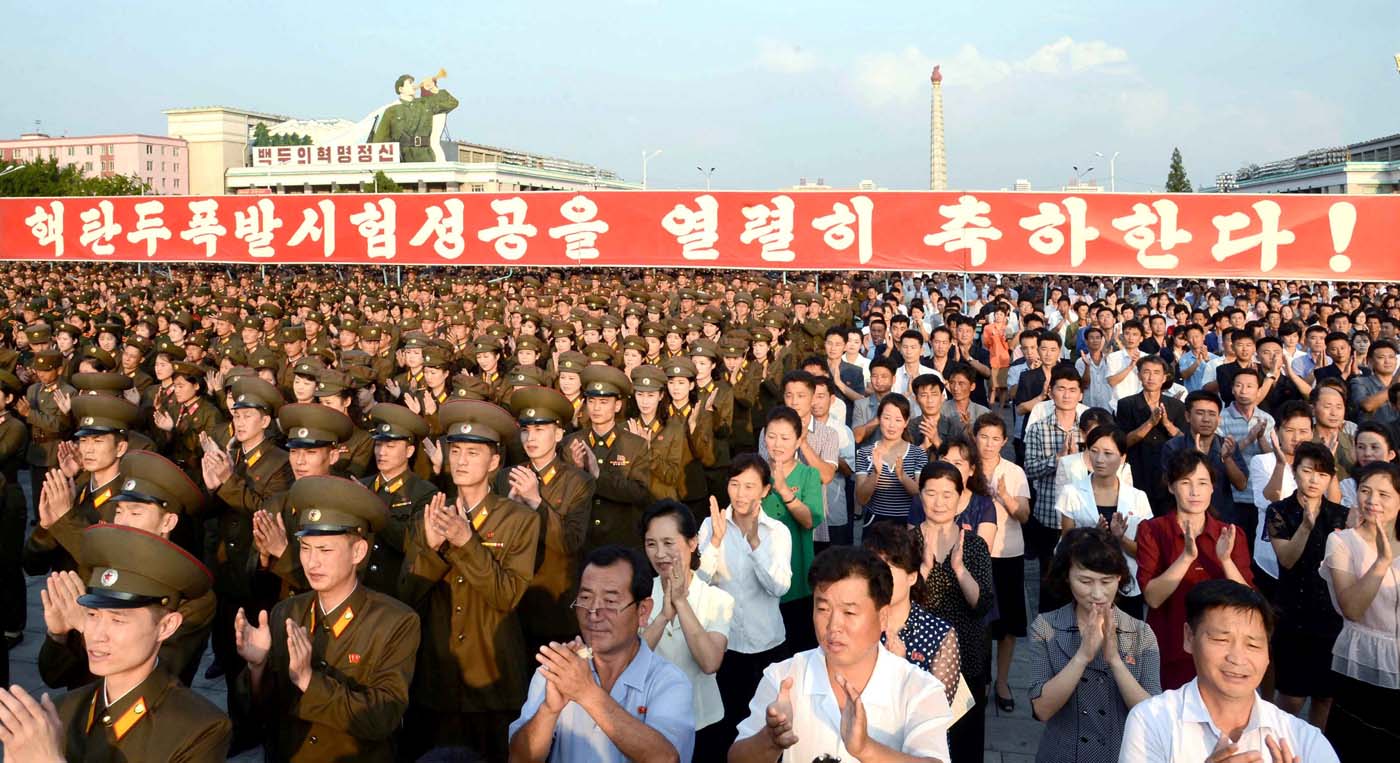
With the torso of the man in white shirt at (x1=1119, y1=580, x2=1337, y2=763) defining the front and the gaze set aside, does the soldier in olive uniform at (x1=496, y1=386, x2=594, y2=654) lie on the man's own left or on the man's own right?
on the man's own right

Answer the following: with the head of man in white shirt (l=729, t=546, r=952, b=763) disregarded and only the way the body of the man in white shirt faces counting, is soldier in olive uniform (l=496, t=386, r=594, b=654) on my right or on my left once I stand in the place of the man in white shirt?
on my right

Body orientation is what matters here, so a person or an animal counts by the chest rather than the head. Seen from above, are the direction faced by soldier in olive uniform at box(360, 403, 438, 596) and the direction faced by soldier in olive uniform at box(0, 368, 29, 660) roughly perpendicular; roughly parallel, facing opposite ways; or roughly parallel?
roughly parallel

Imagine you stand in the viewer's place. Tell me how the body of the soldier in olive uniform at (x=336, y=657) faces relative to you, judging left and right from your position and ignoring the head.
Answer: facing the viewer and to the left of the viewer

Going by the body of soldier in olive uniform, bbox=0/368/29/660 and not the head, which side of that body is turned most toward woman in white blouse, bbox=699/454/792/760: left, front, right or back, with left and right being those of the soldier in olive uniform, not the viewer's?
left

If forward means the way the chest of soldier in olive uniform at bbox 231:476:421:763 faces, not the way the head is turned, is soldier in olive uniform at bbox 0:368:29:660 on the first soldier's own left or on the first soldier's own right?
on the first soldier's own right

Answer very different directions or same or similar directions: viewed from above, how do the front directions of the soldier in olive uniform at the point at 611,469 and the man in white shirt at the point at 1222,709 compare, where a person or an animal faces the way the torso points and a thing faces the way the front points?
same or similar directions

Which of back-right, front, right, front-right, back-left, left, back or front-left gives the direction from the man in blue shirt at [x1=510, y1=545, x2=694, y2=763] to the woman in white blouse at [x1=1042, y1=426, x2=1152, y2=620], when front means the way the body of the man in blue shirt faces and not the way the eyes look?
back

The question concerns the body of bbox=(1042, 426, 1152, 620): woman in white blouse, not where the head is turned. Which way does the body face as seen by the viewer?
toward the camera

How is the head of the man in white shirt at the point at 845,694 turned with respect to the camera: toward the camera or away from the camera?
toward the camera

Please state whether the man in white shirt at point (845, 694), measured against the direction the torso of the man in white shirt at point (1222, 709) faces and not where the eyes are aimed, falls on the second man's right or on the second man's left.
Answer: on the second man's right

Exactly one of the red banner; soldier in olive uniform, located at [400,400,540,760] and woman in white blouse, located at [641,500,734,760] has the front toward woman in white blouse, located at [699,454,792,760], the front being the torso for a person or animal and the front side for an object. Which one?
the red banner

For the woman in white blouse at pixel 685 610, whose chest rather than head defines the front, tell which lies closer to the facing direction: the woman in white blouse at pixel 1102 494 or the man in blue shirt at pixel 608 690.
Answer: the man in blue shirt

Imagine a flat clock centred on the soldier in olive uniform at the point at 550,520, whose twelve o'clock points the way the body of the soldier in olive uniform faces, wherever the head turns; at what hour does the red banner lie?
The red banner is roughly at 5 o'clock from the soldier in olive uniform.

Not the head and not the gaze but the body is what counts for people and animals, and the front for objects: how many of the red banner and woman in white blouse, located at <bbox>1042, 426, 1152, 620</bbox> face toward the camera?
2

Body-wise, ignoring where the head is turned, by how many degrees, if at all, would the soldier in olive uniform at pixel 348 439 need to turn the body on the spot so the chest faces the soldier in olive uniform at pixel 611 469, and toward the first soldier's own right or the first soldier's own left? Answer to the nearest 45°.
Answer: approximately 90° to the first soldier's own left
